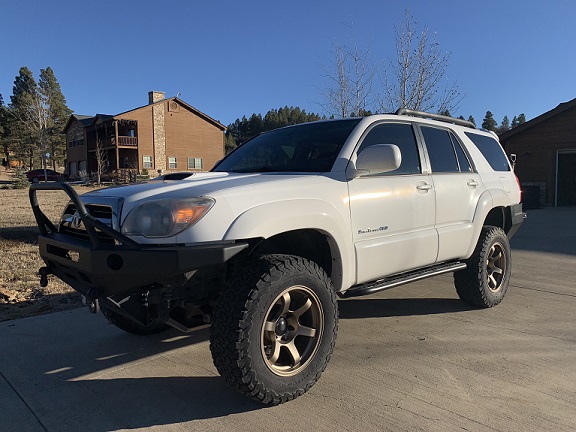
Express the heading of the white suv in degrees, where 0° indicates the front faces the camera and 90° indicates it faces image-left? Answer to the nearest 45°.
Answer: approximately 45°

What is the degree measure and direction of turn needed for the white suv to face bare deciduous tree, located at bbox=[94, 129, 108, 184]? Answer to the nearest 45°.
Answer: approximately 135° to its right
